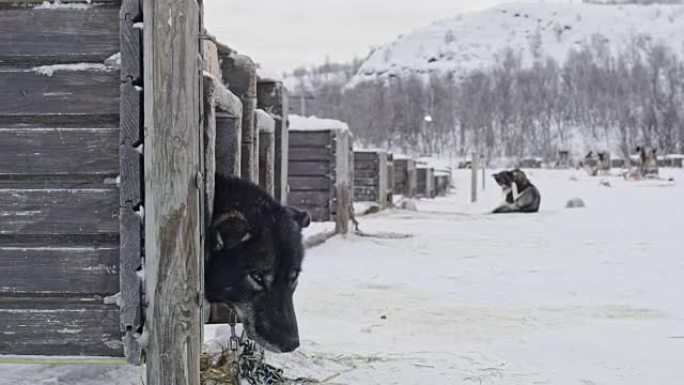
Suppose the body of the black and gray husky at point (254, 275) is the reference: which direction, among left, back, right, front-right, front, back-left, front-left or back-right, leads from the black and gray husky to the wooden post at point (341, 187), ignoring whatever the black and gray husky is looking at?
back-left

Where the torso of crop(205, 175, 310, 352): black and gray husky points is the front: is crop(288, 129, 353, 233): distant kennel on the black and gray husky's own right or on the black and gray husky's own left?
on the black and gray husky's own left

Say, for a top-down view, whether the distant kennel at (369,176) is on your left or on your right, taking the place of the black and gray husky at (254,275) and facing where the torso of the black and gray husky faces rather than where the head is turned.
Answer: on your left

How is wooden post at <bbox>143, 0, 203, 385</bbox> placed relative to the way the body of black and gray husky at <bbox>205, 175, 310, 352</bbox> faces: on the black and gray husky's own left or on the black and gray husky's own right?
on the black and gray husky's own right

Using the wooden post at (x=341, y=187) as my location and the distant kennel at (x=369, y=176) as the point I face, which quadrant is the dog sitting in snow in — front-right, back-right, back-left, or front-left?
front-right

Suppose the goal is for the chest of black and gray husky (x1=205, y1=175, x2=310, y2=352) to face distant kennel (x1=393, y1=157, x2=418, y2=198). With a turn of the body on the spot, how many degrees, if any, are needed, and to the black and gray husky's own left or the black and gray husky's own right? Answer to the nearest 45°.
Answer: approximately 135° to the black and gray husky's own left

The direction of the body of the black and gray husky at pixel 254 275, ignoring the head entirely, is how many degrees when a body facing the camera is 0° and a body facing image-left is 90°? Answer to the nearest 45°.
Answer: approximately 315°
